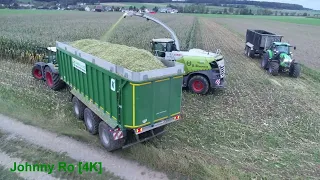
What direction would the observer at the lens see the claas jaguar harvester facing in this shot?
facing away from the viewer and to the left of the viewer

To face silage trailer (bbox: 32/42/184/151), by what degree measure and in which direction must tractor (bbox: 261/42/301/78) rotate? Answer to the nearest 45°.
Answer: approximately 45° to its right

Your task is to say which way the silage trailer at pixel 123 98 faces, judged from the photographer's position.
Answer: facing away from the viewer and to the left of the viewer

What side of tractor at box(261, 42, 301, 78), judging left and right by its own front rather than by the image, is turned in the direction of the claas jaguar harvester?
right

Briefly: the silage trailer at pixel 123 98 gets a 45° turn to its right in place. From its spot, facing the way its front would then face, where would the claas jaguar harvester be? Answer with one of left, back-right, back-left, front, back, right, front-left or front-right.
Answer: front-right

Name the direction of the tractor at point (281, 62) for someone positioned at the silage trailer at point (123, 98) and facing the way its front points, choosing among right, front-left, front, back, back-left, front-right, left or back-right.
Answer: right

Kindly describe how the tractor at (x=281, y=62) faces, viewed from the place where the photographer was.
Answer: facing the viewer and to the right of the viewer

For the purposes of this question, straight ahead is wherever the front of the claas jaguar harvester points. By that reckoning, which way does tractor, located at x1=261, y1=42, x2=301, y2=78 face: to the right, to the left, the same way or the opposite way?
the opposite way

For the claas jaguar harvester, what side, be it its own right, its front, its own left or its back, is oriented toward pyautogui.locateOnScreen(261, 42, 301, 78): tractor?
right
